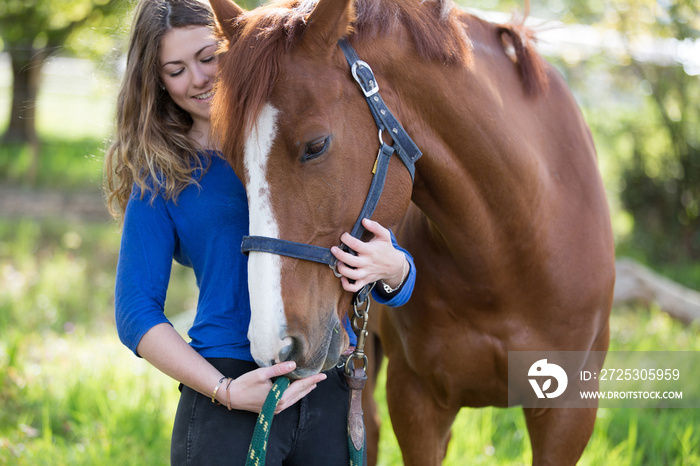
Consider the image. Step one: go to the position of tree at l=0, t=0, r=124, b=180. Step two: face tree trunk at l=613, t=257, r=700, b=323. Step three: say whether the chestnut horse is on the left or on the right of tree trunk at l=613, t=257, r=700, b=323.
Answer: right

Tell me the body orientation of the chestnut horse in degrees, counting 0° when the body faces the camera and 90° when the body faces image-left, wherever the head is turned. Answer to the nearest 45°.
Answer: approximately 45°

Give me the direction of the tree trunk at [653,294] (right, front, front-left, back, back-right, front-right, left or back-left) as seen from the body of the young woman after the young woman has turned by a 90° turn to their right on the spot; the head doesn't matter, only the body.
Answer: back

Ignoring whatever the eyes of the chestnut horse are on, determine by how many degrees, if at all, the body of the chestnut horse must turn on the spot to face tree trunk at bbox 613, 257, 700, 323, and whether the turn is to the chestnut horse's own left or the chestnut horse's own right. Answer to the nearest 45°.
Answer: approximately 180°

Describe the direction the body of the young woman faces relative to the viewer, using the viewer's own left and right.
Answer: facing the viewer and to the right of the viewer

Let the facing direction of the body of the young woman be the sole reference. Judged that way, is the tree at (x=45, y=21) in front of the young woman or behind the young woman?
behind

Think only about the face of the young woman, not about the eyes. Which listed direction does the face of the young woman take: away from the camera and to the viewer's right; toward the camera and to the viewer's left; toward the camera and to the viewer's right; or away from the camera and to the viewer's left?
toward the camera and to the viewer's right
